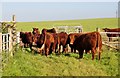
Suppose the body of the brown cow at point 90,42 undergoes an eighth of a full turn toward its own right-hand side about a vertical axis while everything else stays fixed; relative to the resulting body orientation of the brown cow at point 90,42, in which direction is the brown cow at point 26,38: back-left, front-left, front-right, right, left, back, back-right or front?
front-left

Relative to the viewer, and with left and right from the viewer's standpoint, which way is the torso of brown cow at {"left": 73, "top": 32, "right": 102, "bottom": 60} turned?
facing away from the viewer and to the left of the viewer

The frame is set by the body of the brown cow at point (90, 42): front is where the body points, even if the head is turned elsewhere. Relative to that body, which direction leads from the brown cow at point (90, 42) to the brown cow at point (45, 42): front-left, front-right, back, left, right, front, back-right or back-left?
front-left
